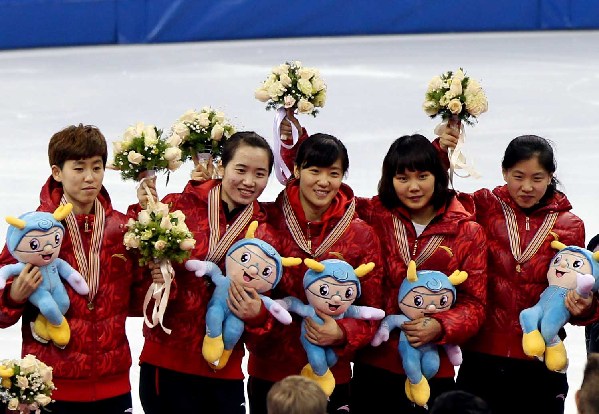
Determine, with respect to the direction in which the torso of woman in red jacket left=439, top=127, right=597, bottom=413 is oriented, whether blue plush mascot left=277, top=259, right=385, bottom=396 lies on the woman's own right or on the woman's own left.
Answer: on the woman's own right

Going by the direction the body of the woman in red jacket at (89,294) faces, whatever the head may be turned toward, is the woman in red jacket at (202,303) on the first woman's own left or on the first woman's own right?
on the first woman's own left

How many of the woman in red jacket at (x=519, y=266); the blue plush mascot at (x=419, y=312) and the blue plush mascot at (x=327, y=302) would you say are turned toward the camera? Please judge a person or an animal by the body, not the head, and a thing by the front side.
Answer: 3

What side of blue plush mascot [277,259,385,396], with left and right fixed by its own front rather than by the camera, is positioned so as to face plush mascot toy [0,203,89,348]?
right

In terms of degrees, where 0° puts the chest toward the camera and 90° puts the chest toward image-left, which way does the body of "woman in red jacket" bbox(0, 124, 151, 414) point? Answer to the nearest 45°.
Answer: approximately 0°

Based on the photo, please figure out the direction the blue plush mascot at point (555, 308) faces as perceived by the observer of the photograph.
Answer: facing the viewer and to the left of the viewer

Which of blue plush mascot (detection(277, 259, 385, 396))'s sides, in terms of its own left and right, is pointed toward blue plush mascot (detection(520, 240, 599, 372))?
left
